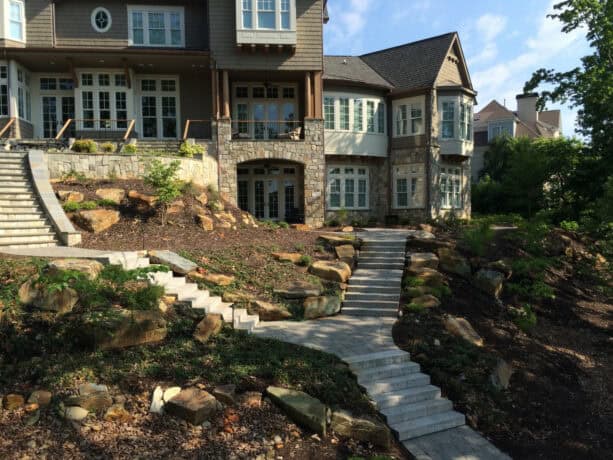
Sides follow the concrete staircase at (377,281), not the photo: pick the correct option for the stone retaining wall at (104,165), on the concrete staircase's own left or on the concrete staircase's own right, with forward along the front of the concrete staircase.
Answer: on the concrete staircase's own right

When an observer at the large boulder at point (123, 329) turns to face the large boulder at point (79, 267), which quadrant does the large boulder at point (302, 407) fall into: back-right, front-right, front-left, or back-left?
back-right

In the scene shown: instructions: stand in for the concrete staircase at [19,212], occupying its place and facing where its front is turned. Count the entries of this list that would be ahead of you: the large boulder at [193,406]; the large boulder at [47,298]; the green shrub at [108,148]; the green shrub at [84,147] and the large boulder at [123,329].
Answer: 3

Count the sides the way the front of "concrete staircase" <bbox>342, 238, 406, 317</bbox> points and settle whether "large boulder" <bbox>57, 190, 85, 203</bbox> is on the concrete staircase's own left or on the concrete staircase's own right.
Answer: on the concrete staircase's own right

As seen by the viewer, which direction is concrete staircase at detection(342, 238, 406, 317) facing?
toward the camera

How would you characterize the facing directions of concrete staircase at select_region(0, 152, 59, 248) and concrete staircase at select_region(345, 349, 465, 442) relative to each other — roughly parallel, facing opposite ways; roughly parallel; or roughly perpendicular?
roughly parallel

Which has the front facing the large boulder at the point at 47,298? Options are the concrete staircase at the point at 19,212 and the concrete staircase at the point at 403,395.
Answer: the concrete staircase at the point at 19,212

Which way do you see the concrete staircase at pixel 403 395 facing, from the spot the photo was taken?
facing the viewer and to the right of the viewer

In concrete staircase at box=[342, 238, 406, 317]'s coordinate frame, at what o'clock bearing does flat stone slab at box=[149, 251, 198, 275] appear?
The flat stone slab is roughly at 2 o'clock from the concrete staircase.

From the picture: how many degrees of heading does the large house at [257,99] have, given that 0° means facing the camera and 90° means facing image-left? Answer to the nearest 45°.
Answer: approximately 0°

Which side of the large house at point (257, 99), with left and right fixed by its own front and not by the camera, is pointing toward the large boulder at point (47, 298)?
front

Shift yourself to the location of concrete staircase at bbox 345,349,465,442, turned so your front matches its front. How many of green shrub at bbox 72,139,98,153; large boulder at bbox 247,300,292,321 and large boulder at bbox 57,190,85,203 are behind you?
3

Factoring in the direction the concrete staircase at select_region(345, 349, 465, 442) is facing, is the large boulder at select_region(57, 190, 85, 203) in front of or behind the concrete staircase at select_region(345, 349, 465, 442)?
behind

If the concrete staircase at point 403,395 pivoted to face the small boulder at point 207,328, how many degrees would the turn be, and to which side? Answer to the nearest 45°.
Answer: approximately 135° to its right

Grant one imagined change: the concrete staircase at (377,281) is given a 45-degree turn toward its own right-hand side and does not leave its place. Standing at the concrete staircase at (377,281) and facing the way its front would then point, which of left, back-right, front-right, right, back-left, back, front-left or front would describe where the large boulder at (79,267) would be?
front

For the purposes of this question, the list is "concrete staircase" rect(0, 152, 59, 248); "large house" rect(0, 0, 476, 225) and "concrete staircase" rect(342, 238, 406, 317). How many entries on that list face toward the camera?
3

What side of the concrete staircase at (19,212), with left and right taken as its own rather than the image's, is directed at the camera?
front
